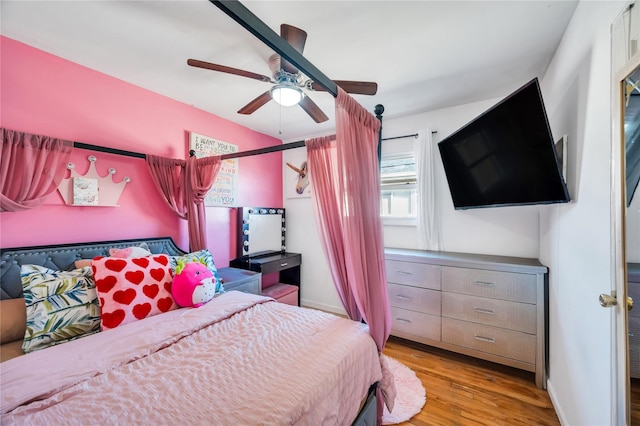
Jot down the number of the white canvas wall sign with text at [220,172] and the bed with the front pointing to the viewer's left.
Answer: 0

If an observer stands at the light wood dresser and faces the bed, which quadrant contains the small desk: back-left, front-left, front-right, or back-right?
front-right

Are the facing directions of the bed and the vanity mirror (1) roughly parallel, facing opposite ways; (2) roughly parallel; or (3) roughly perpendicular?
roughly parallel

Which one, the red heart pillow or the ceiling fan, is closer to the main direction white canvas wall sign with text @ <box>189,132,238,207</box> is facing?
the ceiling fan

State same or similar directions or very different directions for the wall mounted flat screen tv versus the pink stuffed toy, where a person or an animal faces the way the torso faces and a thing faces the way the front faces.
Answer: very different directions

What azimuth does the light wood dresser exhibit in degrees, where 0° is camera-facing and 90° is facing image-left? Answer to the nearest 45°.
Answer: approximately 45°

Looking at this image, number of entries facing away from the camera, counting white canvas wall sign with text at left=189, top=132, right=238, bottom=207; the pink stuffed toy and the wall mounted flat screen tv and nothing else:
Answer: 0

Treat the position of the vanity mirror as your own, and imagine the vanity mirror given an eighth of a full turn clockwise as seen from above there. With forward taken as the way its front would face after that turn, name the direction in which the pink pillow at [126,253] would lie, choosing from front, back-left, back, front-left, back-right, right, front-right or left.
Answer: front-right

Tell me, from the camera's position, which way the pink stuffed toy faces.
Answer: facing the viewer and to the right of the viewer

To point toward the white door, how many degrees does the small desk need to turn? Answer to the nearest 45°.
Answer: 0° — it already faces it

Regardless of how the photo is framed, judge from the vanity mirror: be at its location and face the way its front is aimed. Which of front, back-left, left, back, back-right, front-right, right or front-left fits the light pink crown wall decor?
right

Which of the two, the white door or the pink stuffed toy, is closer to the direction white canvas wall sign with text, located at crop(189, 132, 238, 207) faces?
the white door

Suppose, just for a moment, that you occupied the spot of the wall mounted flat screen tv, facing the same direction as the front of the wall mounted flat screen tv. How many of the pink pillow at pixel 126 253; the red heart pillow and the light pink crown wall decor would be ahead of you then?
3

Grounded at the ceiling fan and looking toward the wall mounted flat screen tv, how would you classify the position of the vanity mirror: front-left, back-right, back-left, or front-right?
back-left
